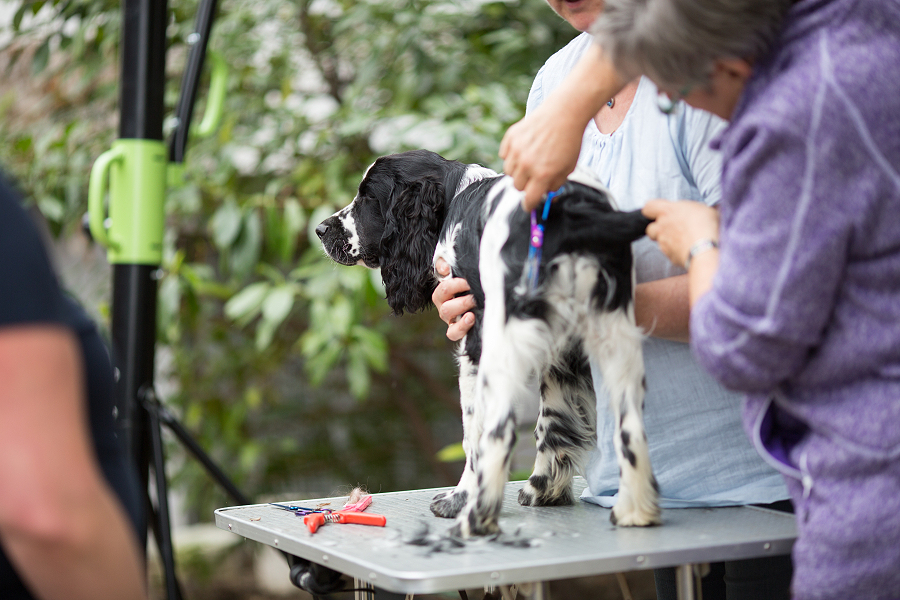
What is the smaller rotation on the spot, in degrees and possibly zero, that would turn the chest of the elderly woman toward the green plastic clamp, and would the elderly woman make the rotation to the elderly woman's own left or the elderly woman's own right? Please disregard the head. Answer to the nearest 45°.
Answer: approximately 45° to the elderly woman's own right

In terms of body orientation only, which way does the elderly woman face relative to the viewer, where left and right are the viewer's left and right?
facing to the left of the viewer

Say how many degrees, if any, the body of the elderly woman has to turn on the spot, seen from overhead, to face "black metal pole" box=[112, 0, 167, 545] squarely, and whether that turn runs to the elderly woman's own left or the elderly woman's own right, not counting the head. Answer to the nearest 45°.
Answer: approximately 45° to the elderly woman's own right
